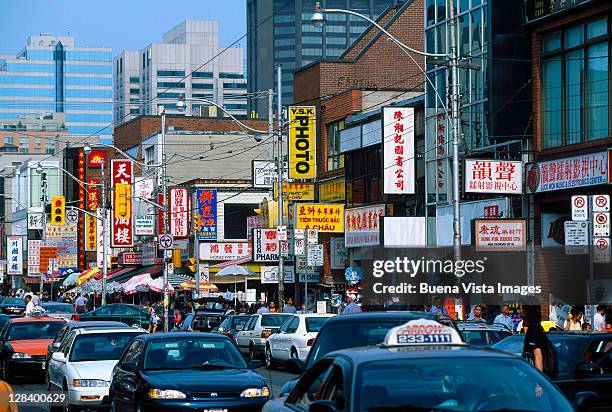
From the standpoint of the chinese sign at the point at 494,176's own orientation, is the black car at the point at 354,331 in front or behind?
in front

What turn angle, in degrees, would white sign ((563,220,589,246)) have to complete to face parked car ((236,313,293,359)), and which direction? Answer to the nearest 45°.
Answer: approximately 135° to its right

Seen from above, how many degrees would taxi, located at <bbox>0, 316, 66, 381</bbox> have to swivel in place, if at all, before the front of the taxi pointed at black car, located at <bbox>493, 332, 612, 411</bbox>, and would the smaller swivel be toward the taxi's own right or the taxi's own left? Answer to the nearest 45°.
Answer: approximately 45° to the taxi's own left

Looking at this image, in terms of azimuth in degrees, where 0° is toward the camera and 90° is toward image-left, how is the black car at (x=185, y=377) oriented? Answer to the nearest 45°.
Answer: approximately 0°

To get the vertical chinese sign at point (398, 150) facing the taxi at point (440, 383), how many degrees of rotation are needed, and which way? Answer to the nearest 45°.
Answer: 0° — it already faces it
